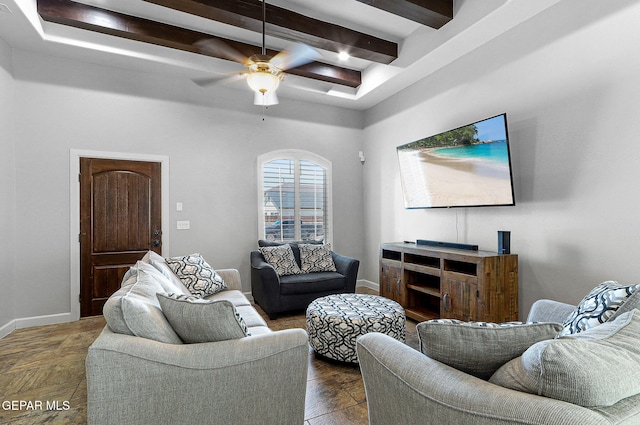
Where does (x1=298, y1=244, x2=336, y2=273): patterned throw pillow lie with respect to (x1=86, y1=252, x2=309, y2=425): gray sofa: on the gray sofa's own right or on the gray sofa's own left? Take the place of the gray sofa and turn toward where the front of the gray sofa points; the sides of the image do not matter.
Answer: on the gray sofa's own left

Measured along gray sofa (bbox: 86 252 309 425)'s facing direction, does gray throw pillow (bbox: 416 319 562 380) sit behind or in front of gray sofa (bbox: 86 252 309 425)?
in front

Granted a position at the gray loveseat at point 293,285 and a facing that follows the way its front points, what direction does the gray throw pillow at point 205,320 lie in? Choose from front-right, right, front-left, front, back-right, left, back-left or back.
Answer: front-right

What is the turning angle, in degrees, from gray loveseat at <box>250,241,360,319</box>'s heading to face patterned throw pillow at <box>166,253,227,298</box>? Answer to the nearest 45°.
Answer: approximately 90° to its right

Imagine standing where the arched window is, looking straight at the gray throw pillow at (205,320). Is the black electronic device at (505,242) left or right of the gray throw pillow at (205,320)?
left

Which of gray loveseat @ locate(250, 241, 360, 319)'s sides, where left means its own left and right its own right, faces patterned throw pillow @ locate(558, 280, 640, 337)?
front

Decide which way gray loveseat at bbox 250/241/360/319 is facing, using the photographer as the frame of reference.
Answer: facing the viewer and to the right of the viewer

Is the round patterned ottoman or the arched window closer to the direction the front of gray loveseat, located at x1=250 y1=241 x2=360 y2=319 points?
the round patterned ottoman

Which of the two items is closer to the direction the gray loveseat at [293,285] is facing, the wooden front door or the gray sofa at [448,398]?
the gray sofa

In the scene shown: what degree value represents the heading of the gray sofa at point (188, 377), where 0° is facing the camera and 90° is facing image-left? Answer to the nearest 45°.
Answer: approximately 270°

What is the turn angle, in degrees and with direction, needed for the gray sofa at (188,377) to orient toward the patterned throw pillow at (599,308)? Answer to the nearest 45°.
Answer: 0° — it already faces it

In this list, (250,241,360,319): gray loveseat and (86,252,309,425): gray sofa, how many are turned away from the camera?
0
